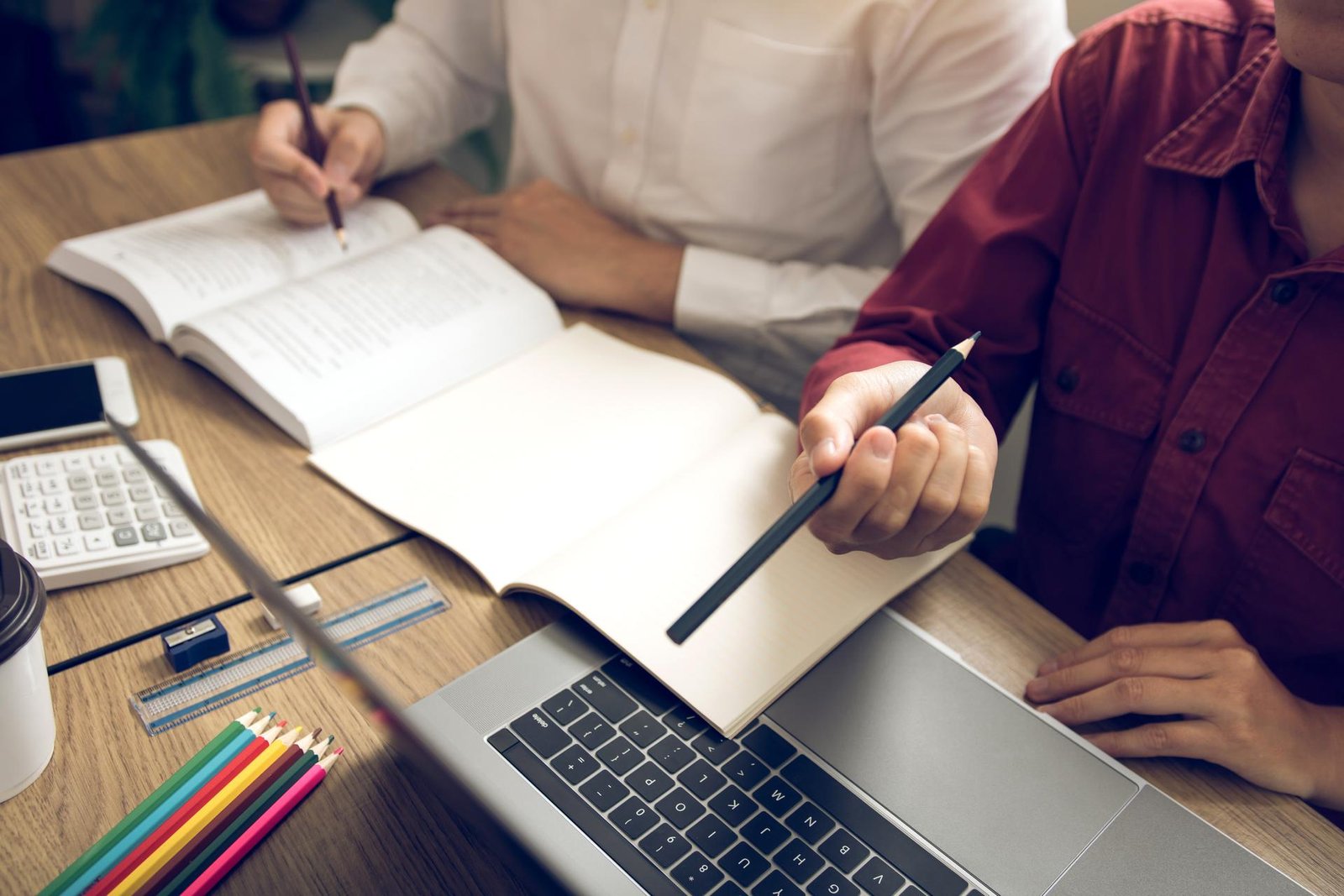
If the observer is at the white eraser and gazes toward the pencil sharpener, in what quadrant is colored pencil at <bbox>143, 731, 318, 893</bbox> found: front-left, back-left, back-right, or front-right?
front-left

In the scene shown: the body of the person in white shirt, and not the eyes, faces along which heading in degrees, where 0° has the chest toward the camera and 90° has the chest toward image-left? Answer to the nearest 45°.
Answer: approximately 45°

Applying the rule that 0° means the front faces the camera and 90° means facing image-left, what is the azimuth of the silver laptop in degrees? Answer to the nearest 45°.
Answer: approximately 225°

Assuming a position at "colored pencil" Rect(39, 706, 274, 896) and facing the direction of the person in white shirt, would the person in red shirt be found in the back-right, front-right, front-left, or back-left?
front-right

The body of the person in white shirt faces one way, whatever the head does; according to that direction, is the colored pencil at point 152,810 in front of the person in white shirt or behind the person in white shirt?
in front

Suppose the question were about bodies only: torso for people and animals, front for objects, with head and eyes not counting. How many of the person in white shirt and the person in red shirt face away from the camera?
0

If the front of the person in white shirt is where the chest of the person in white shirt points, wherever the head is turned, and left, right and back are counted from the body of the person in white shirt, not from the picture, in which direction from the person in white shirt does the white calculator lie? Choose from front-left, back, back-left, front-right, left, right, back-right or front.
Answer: front

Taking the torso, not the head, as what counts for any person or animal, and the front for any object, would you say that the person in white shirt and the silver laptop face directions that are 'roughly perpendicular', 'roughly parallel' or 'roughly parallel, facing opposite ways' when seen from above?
roughly parallel, facing opposite ways

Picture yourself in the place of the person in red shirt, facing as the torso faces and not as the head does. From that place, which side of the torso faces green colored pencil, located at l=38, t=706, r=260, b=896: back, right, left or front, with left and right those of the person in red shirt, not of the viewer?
front
